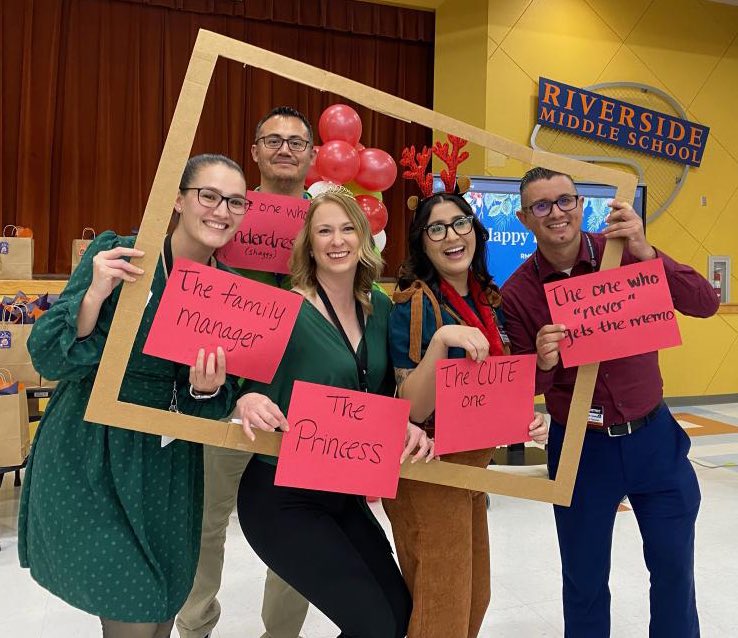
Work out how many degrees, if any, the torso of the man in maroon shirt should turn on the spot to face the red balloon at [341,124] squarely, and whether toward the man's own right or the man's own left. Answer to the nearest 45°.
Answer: approximately 135° to the man's own right

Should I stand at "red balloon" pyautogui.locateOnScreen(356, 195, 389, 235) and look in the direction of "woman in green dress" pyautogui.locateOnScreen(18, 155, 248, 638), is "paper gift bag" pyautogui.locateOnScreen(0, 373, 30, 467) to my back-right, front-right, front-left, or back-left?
front-right

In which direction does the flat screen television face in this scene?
toward the camera

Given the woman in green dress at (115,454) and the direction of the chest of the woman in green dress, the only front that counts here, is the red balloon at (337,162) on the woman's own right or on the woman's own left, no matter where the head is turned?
on the woman's own left

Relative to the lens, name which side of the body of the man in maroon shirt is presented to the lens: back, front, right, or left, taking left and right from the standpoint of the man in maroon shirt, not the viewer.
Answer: front

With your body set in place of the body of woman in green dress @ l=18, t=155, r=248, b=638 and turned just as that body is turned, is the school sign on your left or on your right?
on your left

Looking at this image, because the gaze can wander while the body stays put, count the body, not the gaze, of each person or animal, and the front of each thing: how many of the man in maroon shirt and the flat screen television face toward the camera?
2

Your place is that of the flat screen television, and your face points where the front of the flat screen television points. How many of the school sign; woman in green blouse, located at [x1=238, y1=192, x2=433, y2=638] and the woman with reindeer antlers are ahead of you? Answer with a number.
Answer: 2

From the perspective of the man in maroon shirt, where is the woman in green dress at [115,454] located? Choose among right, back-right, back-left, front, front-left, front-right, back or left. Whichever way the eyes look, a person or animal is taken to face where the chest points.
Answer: front-right

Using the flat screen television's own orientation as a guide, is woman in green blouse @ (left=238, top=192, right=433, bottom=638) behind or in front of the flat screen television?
in front

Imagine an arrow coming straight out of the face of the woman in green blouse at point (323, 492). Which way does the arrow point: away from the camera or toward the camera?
toward the camera
